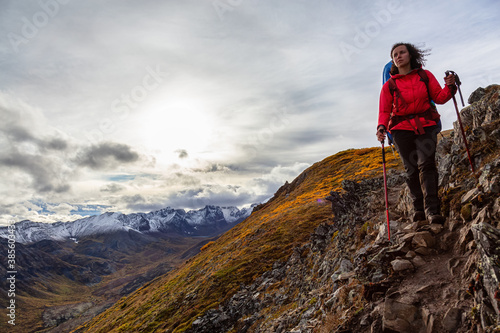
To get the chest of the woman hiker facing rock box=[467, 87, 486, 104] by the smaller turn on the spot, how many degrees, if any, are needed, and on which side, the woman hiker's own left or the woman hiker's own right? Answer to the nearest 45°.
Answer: approximately 135° to the woman hiker's own left

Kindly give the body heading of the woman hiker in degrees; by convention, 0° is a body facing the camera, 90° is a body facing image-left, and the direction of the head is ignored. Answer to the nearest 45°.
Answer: approximately 0°
